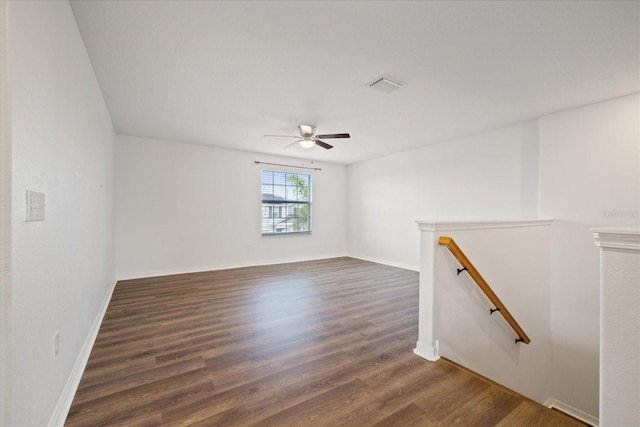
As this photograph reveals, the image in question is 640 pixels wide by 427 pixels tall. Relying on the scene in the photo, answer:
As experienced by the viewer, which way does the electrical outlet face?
facing to the right of the viewer
